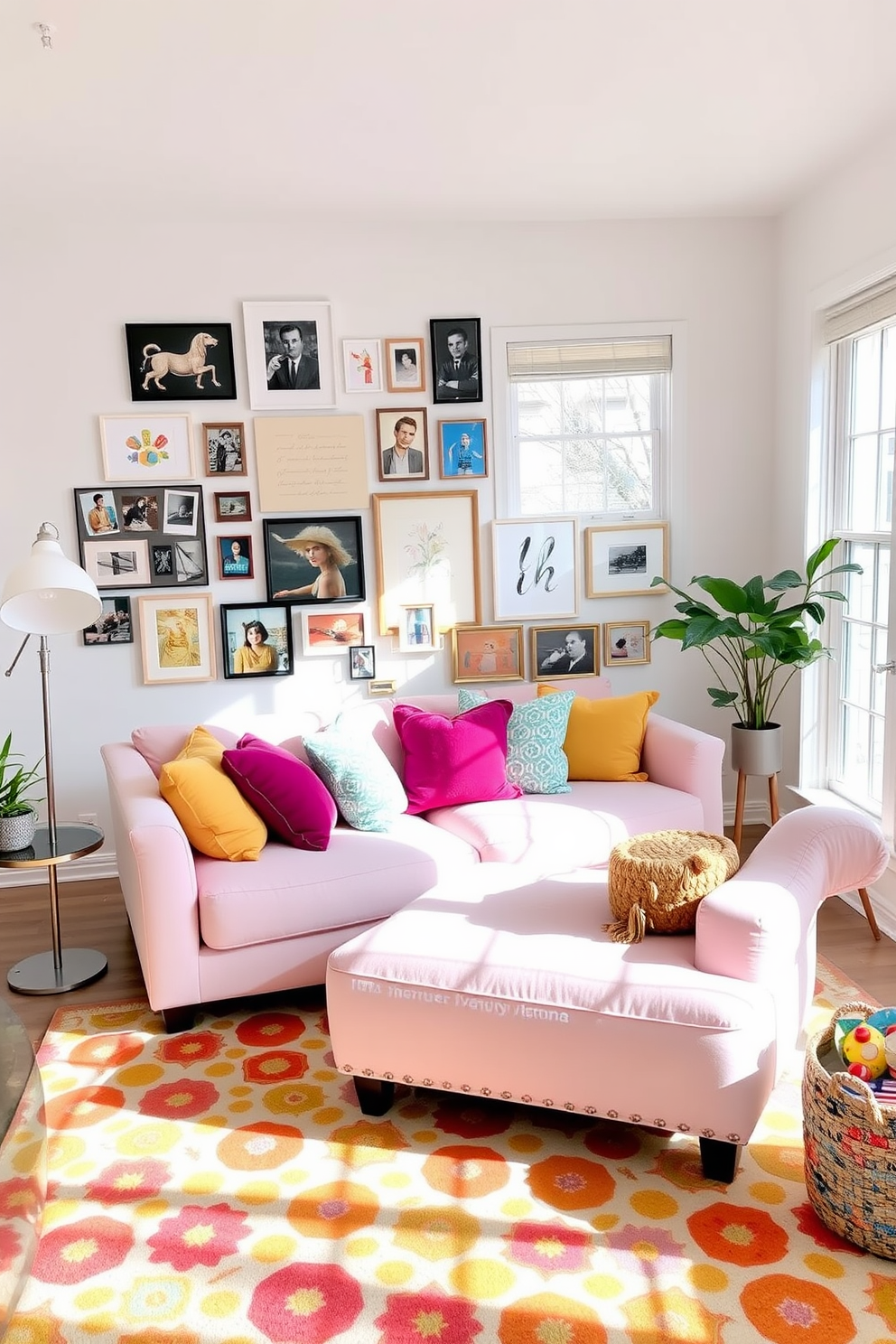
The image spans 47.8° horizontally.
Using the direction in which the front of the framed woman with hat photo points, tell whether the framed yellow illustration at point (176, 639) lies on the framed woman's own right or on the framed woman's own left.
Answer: on the framed woman's own right

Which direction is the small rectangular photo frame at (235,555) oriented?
toward the camera

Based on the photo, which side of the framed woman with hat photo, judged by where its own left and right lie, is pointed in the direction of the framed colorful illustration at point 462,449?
left

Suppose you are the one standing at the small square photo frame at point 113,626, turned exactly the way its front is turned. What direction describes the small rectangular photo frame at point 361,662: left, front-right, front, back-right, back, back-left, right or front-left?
left

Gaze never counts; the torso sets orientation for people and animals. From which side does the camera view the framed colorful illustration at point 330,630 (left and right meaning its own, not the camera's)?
front

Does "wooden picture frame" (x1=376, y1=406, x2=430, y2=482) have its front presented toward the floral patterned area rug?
yes

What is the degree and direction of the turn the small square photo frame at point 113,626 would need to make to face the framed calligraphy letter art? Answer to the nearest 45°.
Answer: approximately 90° to its left

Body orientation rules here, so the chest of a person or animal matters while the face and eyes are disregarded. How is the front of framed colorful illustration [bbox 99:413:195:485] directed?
toward the camera
